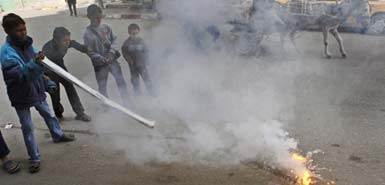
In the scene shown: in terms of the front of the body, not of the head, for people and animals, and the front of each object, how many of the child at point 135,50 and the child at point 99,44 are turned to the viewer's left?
0

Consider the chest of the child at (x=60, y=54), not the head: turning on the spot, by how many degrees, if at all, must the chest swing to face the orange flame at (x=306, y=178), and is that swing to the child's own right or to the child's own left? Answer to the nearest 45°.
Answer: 0° — they already face it

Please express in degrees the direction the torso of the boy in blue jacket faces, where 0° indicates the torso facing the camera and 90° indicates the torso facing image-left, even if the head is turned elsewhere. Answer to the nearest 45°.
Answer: approximately 315°

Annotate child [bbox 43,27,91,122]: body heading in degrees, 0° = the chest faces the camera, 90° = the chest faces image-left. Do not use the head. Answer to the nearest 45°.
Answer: approximately 315°

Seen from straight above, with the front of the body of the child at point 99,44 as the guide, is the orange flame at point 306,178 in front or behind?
in front

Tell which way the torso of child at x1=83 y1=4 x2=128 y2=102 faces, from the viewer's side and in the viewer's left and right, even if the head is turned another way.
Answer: facing the viewer and to the right of the viewer

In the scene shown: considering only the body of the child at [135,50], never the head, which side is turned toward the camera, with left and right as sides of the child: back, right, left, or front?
front

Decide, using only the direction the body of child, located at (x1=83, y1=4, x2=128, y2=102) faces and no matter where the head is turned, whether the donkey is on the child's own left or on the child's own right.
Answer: on the child's own left

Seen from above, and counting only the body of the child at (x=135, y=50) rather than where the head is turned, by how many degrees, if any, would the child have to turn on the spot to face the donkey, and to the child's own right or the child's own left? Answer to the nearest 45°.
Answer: approximately 135° to the child's own left

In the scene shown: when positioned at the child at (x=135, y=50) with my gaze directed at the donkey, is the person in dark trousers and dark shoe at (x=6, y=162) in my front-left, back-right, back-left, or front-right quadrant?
back-right

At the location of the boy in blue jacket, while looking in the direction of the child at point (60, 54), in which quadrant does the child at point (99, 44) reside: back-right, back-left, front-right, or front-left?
front-right

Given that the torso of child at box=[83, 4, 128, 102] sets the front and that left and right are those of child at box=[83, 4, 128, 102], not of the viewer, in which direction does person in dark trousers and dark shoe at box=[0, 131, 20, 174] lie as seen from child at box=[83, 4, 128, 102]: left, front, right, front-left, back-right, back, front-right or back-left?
right
